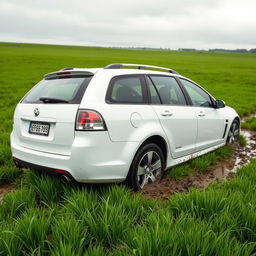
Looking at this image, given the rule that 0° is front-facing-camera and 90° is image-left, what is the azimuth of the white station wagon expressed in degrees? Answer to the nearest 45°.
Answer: approximately 225°
